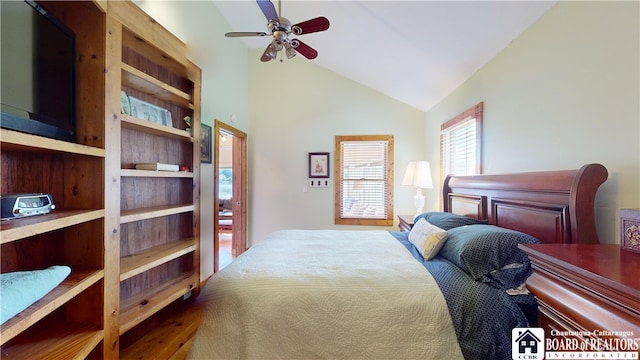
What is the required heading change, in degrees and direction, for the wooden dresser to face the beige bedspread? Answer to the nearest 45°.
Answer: approximately 45° to its right

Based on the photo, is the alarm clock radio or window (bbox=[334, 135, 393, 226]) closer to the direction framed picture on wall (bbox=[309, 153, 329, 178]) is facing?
the alarm clock radio

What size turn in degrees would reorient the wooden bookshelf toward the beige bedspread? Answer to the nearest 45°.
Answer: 0° — it already faces it

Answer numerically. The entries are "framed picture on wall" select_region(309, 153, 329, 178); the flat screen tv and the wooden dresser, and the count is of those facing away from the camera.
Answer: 0

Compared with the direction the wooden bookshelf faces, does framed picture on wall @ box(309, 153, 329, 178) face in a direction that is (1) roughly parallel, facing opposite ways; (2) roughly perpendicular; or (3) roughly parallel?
roughly perpendicular

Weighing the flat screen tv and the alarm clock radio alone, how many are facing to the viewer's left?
0

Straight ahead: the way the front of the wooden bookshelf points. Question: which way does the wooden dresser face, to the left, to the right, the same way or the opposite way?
the opposite way

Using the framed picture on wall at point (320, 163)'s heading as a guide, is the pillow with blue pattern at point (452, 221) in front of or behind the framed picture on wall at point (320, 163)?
in front

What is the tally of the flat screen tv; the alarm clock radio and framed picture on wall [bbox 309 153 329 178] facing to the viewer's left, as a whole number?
0

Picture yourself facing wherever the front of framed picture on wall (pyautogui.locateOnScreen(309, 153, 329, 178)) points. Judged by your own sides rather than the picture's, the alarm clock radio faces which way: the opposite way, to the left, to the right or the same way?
to the left

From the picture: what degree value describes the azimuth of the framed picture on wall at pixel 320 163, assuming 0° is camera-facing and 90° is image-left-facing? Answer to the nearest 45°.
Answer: approximately 0°

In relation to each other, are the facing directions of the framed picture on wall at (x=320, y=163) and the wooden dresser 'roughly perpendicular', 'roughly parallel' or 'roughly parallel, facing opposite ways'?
roughly perpendicular

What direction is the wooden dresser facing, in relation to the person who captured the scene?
facing the viewer and to the left of the viewer

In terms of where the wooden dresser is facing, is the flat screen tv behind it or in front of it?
in front
